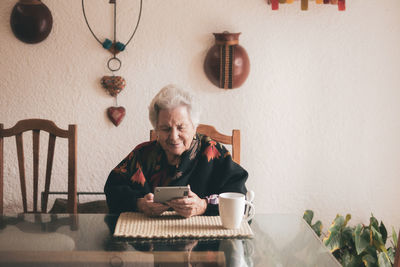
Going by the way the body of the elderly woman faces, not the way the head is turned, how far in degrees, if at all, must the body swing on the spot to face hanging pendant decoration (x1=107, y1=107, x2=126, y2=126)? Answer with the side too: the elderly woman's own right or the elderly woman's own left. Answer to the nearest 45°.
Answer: approximately 180°

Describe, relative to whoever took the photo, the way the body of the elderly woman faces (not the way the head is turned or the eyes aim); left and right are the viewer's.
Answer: facing the viewer

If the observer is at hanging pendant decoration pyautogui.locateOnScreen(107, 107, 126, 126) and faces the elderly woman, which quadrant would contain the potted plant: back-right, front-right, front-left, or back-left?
front-left

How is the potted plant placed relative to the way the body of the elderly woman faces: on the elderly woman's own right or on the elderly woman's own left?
on the elderly woman's own left

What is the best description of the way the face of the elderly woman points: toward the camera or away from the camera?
toward the camera

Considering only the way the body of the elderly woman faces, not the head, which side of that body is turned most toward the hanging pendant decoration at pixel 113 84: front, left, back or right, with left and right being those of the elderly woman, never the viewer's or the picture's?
back

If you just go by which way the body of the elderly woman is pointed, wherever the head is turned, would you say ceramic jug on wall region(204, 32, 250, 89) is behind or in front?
behind
